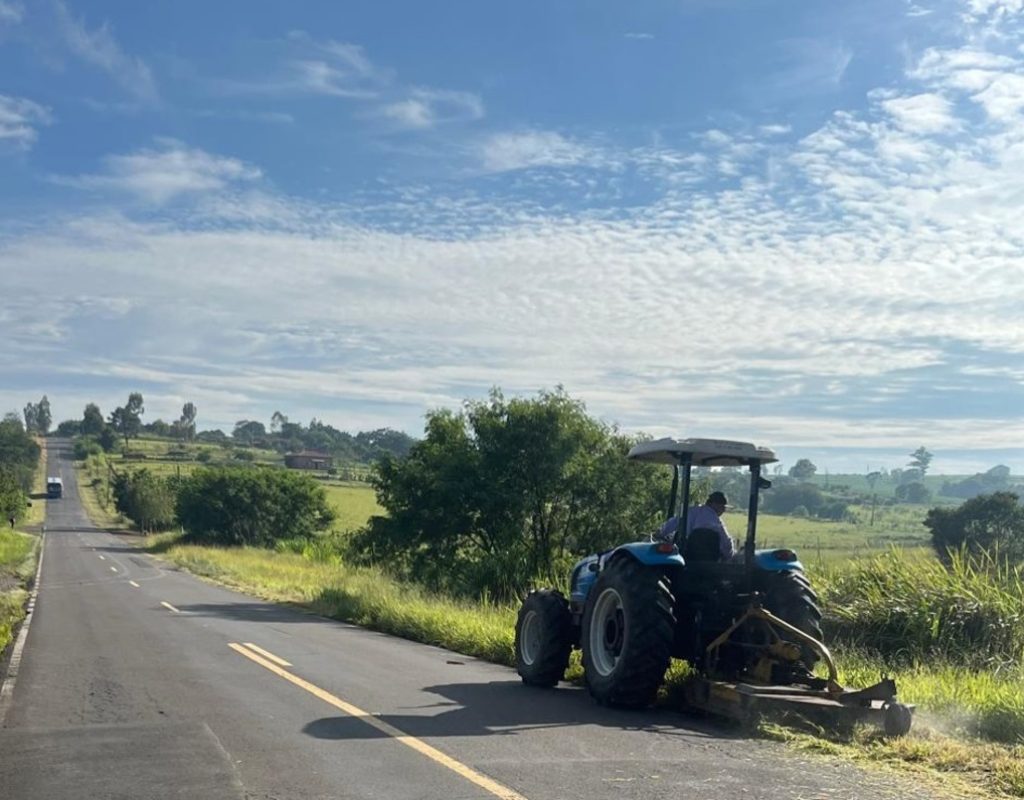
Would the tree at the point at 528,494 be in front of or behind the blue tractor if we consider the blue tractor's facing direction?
in front

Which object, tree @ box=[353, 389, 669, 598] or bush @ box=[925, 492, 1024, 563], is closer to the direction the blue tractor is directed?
the tree

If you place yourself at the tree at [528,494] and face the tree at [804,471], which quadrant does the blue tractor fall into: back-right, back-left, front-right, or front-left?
back-right

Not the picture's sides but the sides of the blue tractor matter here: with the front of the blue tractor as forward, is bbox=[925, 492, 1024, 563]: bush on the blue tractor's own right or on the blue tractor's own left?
on the blue tractor's own right

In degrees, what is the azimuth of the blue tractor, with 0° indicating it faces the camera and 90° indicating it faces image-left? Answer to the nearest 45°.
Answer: approximately 135°

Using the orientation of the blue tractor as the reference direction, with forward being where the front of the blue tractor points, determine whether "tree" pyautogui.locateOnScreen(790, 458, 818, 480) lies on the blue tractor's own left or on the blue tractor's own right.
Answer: on the blue tractor's own right

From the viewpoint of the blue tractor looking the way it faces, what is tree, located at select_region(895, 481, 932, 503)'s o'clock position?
The tree is roughly at 2 o'clock from the blue tractor.
